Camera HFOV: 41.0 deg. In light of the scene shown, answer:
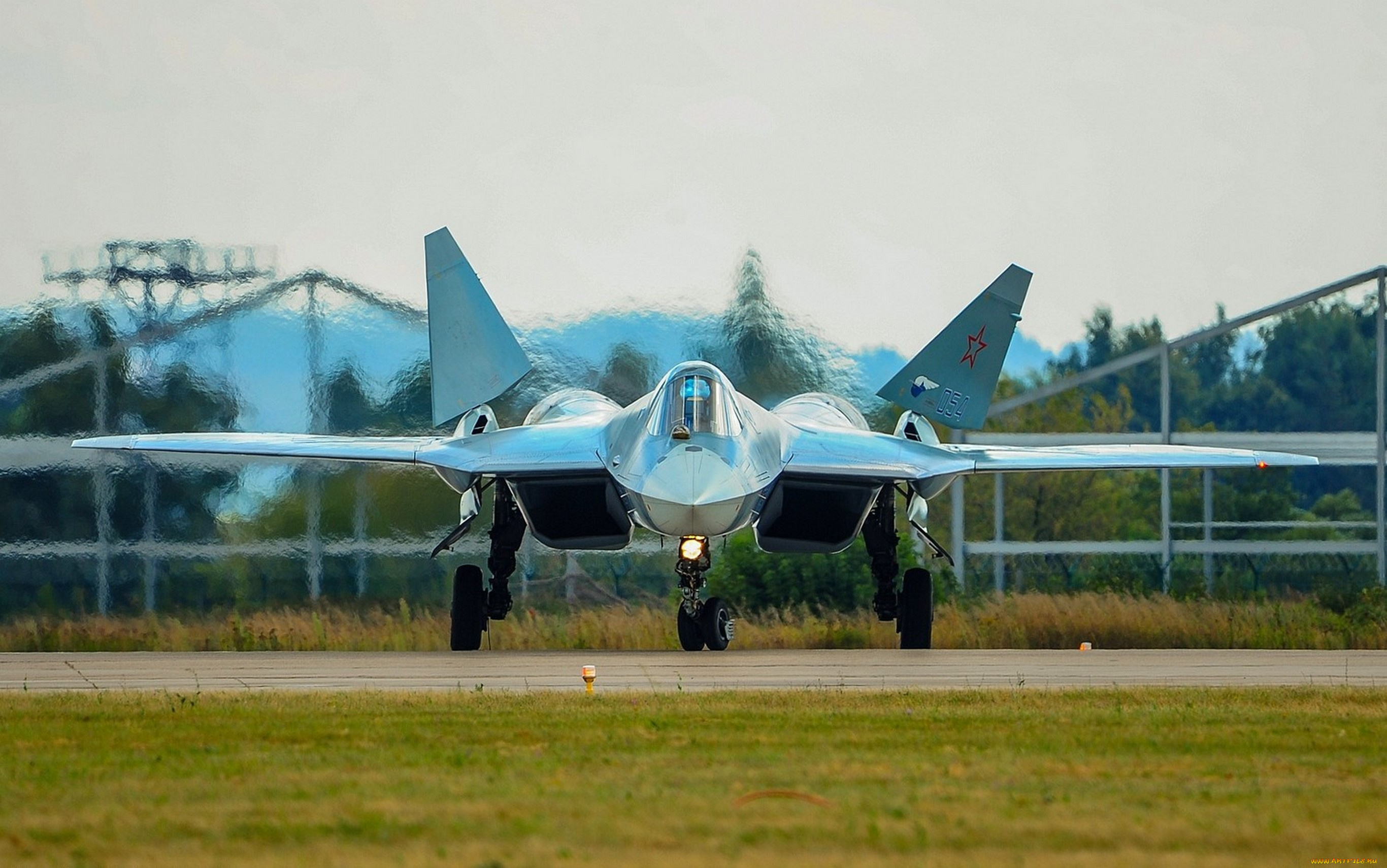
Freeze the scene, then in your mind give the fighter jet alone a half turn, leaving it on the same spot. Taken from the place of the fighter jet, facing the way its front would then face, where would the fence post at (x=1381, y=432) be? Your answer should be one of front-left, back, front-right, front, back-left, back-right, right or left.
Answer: front-right

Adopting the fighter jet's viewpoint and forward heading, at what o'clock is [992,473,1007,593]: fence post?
The fence post is roughly at 7 o'clock from the fighter jet.

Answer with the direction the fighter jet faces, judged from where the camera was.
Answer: facing the viewer

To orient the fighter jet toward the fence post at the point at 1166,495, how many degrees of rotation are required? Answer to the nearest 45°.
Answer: approximately 135° to its left
